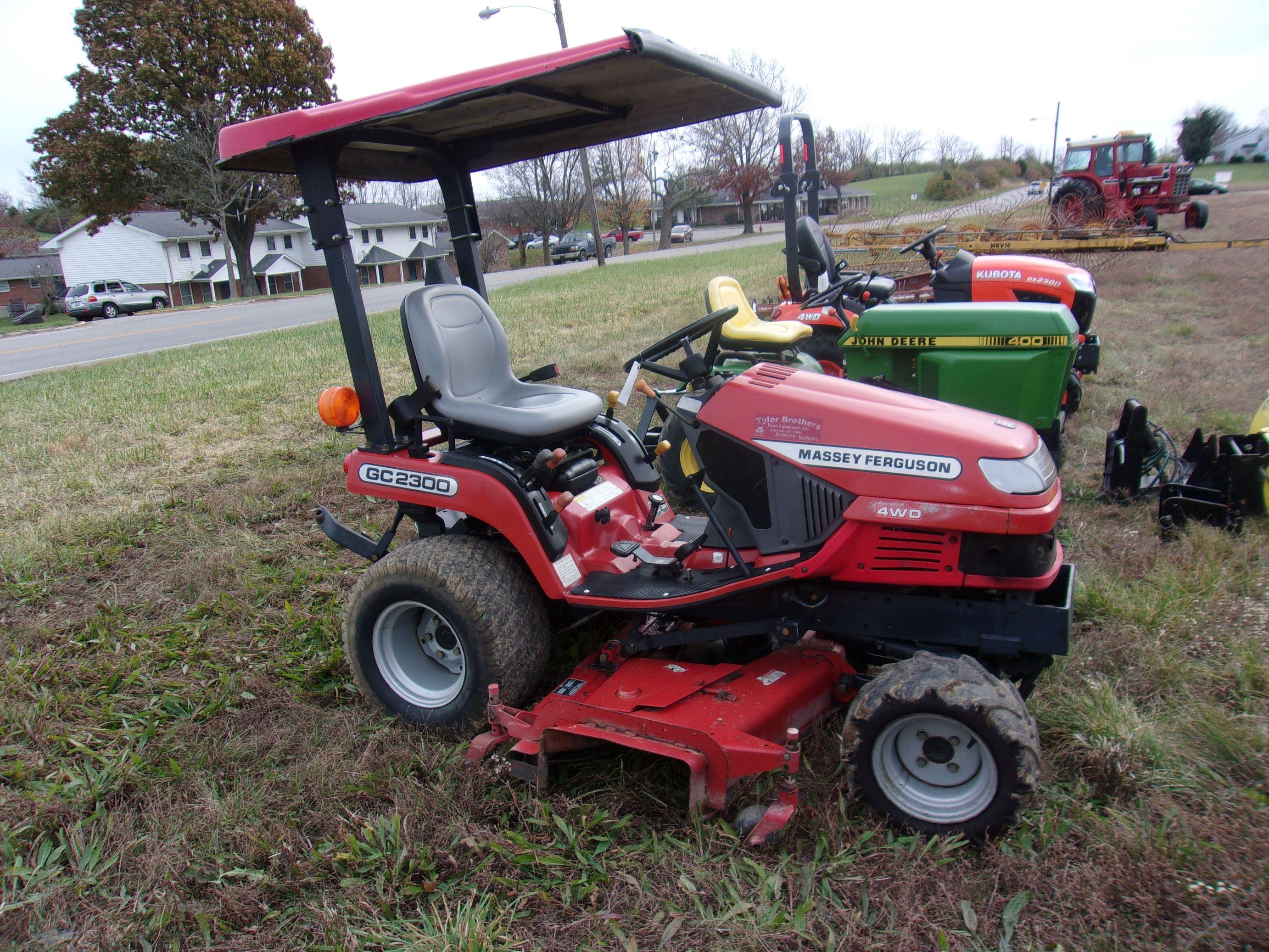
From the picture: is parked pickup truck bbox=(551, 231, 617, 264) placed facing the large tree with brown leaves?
yes

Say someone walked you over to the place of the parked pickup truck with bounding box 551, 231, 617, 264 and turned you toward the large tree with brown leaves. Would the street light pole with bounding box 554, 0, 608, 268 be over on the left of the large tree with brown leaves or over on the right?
left

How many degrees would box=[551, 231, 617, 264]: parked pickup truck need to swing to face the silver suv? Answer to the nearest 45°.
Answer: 0° — it already faces it

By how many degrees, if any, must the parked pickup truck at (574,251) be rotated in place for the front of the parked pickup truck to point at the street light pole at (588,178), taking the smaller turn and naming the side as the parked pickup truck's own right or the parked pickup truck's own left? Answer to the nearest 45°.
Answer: approximately 45° to the parked pickup truck's own left

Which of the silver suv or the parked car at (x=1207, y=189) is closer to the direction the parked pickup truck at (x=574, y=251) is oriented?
the silver suv

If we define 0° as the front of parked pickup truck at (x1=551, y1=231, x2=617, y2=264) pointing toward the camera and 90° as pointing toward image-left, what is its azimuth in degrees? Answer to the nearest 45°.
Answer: approximately 45°
